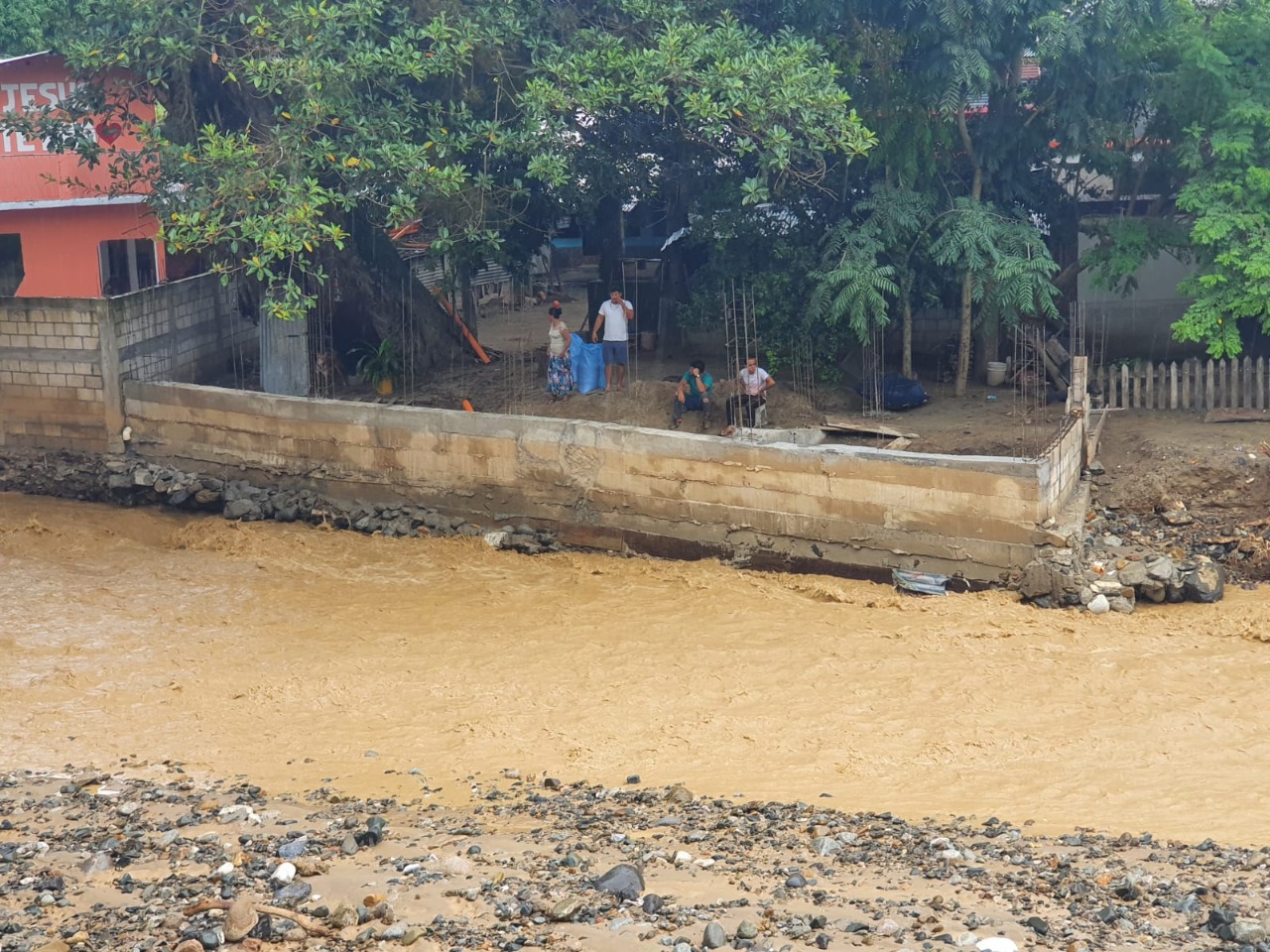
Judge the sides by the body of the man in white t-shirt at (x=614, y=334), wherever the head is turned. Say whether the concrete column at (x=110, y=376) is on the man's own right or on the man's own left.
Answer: on the man's own right

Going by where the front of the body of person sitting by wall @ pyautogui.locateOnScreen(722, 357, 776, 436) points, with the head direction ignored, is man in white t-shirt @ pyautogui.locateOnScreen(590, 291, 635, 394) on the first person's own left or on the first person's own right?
on the first person's own right

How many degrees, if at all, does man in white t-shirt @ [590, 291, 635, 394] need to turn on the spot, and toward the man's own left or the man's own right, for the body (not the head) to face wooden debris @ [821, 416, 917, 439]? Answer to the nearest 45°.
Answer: approximately 45° to the man's own left

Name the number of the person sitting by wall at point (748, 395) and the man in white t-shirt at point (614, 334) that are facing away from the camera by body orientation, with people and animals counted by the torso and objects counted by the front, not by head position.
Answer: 0

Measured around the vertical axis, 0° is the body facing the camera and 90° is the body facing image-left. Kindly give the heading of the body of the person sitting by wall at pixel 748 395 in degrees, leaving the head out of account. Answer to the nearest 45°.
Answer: approximately 45°

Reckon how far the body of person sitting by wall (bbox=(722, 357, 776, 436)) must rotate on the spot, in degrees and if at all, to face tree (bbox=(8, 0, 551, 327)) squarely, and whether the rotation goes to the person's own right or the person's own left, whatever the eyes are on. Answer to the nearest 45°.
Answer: approximately 45° to the person's own right

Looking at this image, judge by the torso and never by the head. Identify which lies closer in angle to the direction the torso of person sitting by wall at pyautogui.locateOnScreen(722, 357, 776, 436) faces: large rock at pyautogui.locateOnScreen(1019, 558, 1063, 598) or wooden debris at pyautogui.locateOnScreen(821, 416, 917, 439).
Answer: the large rock

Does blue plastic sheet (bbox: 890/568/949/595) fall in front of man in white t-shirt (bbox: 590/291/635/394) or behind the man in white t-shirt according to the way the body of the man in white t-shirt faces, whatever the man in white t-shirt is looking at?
in front

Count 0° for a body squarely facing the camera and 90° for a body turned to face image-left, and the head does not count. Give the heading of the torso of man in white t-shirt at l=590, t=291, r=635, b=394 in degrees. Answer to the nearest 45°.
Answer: approximately 0°

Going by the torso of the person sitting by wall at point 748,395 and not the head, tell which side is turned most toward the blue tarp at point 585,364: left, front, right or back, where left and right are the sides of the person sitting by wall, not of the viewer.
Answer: right

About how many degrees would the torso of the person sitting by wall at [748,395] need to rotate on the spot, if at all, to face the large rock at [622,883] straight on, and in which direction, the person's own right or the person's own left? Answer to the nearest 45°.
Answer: approximately 45° to the person's own left

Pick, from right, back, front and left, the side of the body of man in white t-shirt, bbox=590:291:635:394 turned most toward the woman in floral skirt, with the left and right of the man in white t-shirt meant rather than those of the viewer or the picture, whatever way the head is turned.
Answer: right

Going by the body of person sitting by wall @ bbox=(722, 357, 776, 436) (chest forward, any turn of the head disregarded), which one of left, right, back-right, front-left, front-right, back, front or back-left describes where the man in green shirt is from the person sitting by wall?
right

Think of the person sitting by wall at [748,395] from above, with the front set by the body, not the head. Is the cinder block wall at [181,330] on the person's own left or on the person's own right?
on the person's own right

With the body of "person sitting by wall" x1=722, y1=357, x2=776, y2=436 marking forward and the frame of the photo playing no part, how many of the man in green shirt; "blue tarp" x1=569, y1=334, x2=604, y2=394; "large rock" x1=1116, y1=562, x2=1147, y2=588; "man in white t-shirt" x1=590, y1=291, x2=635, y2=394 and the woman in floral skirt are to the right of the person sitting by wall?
4

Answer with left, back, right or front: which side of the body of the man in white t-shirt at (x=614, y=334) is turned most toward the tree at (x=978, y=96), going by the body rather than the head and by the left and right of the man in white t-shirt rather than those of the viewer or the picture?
left
